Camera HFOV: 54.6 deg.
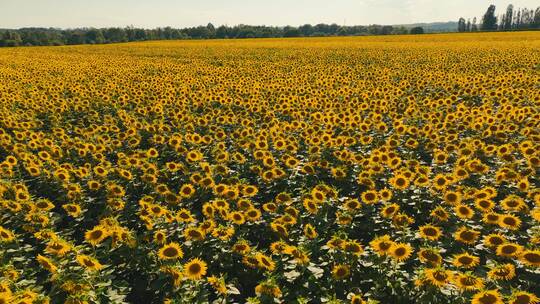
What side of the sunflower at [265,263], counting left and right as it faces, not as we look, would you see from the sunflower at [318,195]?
back

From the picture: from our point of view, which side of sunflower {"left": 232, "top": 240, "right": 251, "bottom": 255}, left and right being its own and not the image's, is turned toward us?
front

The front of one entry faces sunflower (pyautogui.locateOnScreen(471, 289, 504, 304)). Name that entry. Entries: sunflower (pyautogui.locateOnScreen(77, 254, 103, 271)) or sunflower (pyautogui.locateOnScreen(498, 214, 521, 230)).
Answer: sunflower (pyautogui.locateOnScreen(498, 214, 521, 230))

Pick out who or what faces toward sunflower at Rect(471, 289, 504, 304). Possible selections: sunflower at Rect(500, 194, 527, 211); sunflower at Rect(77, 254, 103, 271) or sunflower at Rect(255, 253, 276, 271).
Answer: sunflower at Rect(500, 194, 527, 211)

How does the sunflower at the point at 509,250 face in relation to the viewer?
toward the camera

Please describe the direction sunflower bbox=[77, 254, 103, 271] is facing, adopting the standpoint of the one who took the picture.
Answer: facing the viewer and to the left of the viewer

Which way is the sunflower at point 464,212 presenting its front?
toward the camera

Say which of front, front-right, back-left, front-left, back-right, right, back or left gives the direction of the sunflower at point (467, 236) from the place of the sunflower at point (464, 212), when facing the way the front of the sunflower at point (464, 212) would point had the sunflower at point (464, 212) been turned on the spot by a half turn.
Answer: back

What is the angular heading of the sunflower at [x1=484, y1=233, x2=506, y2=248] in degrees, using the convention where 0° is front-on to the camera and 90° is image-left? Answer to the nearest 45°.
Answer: approximately 0°

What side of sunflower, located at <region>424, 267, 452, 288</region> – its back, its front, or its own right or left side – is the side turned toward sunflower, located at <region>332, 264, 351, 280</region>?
right

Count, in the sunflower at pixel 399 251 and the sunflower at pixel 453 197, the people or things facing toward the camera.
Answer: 2

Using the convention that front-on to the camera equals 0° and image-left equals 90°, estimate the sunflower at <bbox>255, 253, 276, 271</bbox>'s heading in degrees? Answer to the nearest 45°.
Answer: approximately 45°
